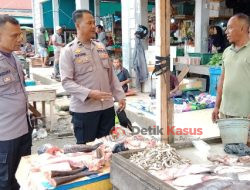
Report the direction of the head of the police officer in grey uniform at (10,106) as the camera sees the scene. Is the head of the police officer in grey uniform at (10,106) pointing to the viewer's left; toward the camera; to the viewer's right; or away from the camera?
to the viewer's right

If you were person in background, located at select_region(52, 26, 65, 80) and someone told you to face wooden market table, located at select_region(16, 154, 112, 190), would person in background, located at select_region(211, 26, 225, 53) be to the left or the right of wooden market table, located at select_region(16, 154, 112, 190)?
left

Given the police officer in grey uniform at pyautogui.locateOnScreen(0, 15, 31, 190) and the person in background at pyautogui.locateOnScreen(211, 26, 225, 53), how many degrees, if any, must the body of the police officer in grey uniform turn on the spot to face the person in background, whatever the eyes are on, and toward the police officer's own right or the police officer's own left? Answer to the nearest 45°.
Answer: approximately 90° to the police officer's own left

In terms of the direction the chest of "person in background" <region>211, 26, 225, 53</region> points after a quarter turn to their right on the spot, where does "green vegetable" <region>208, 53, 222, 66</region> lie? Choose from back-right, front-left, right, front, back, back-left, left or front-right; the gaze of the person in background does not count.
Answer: back-left

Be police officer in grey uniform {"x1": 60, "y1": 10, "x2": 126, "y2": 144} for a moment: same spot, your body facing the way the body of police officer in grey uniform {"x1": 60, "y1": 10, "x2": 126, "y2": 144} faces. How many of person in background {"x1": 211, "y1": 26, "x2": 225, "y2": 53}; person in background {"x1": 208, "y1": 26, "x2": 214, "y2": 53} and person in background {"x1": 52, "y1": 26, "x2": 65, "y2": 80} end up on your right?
0

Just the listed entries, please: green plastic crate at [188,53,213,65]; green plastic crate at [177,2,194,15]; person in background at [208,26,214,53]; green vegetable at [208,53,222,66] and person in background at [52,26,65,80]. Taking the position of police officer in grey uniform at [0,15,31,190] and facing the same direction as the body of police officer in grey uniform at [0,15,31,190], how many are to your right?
0

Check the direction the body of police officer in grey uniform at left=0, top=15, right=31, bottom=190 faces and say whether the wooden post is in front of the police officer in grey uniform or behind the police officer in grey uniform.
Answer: in front

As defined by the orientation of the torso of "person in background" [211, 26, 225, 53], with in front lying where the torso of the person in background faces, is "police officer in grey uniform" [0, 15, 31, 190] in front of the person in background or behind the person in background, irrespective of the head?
in front

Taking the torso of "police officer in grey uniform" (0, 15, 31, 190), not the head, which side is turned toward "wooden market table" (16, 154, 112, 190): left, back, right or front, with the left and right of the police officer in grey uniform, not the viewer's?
front

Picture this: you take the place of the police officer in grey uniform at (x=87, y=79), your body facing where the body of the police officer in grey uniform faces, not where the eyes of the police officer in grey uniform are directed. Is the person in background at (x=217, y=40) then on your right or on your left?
on your left

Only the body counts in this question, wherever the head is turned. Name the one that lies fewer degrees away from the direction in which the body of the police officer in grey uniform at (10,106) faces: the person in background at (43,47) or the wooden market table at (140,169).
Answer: the wooden market table

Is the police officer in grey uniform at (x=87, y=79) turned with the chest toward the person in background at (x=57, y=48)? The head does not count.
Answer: no

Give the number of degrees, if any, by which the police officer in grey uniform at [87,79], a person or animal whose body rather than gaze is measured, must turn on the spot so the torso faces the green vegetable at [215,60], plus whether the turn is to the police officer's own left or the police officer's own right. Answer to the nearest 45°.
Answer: approximately 90° to the police officer's own left

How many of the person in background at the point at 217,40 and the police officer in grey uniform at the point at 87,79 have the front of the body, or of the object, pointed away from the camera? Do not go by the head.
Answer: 0

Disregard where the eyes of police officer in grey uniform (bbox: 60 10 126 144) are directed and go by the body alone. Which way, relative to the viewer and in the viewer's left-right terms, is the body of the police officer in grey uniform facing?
facing the viewer and to the right of the viewer
